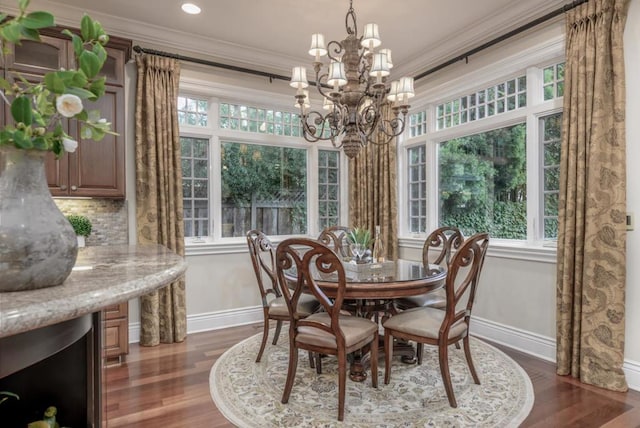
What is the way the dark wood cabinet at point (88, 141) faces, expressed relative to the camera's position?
facing the viewer

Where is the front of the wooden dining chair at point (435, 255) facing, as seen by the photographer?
facing the viewer and to the left of the viewer

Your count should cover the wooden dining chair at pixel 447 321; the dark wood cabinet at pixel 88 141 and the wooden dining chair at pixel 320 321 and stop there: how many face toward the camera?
1

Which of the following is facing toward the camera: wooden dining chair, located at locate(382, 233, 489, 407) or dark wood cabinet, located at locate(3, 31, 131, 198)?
the dark wood cabinet

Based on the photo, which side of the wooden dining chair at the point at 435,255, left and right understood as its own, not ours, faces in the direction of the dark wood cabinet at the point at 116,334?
front

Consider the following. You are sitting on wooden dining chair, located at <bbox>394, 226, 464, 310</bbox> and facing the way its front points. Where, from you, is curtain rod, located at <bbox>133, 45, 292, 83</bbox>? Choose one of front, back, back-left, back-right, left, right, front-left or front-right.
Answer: front-right

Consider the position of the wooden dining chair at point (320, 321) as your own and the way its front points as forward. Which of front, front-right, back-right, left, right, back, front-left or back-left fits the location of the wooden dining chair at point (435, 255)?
front

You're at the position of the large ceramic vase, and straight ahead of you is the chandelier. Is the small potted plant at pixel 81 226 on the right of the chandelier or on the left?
left

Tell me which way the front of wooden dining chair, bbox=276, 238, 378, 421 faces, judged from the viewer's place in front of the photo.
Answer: facing away from the viewer and to the right of the viewer

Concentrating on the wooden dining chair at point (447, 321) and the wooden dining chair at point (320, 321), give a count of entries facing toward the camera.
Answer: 0

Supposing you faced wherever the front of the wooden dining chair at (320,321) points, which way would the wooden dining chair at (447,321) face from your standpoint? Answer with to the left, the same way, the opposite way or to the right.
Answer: to the left

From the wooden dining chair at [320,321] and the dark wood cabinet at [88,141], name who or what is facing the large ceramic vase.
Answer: the dark wood cabinet

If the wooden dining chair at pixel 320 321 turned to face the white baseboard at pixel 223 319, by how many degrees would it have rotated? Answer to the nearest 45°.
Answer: approximately 90° to its left

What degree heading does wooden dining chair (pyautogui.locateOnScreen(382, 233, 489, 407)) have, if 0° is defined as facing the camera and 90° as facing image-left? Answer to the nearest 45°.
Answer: approximately 135°

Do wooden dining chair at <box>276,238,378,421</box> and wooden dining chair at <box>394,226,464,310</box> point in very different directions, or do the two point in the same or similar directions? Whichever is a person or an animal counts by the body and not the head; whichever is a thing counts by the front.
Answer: very different directions

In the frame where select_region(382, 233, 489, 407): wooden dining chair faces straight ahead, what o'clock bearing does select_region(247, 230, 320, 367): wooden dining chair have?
select_region(247, 230, 320, 367): wooden dining chair is roughly at 11 o'clock from select_region(382, 233, 489, 407): wooden dining chair.

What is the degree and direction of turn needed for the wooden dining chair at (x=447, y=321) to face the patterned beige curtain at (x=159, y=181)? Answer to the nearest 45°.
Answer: approximately 45° to its left
